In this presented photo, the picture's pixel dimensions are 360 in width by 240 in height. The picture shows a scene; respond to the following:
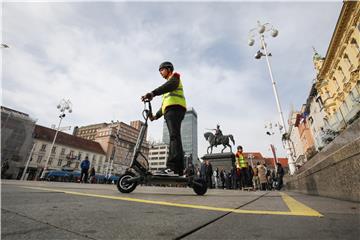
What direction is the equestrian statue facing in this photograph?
to the viewer's left

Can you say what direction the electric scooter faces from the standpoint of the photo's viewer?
facing to the left of the viewer

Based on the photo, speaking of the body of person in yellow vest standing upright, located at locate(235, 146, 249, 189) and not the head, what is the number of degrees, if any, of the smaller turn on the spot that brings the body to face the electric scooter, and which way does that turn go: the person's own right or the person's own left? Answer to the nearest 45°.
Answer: approximately 45° to the person's own left

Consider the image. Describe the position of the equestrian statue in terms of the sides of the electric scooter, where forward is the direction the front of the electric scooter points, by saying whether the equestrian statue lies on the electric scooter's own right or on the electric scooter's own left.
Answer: on the electric scooter's own right

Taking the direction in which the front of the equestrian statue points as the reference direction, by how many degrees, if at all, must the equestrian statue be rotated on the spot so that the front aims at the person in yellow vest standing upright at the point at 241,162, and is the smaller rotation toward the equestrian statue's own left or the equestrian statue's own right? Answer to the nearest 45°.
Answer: approximately 90° to the equestrian statue's own left

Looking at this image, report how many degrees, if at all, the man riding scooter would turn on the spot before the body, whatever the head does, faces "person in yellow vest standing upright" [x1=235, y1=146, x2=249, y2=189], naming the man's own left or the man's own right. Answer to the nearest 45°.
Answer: approximately 135° to the man's own right

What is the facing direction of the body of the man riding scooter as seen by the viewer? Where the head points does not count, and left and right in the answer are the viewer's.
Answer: facing to the left of the viewer

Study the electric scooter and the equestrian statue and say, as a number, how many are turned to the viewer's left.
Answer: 2

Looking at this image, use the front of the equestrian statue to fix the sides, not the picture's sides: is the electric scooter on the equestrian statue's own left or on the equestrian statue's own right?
on the equestrian statue's own left

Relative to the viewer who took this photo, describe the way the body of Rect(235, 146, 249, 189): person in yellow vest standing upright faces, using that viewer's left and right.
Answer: facing the viewer and to the left of the viewer

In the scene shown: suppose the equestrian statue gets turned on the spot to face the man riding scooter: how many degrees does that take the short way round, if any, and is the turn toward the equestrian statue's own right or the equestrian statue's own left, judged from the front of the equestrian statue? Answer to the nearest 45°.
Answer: approximately 90° to the equestrian statue's own left
